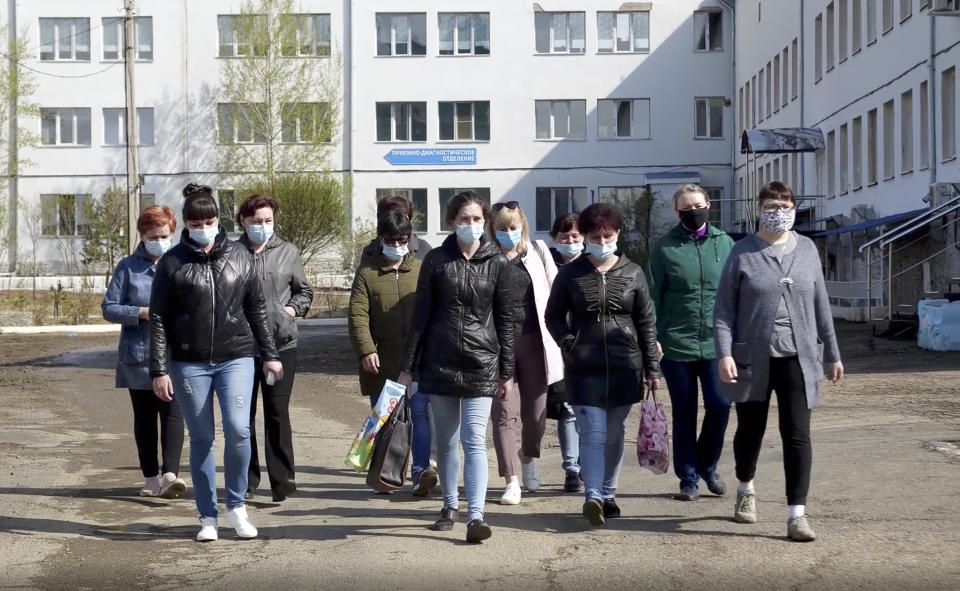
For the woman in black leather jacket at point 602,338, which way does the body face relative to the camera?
toward the camera

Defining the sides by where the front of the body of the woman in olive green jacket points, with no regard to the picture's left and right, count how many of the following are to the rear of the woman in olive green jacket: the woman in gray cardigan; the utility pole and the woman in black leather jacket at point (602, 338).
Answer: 1

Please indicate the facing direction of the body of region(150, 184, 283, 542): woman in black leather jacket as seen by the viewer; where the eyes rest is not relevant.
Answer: toward the camera

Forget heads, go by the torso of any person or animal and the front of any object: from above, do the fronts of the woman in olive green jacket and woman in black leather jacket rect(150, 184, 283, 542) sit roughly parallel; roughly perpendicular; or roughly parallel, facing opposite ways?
roughly parallel

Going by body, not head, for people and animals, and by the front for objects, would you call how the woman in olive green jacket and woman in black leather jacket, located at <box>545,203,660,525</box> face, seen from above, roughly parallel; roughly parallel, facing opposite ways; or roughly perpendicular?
roughly parallel

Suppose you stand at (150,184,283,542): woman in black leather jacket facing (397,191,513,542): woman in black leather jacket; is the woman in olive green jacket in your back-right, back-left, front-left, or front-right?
front-left

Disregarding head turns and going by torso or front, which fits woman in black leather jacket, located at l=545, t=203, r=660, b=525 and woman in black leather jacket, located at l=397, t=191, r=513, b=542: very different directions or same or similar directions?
same or similar directions

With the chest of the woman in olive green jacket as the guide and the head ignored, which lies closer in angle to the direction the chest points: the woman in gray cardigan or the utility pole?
the woman in gray cardigan

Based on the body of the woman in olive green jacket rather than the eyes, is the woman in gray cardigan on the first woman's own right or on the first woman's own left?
on the first woman's own left

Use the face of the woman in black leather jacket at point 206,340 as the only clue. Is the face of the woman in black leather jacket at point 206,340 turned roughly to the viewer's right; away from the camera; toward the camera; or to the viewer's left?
toward the camera

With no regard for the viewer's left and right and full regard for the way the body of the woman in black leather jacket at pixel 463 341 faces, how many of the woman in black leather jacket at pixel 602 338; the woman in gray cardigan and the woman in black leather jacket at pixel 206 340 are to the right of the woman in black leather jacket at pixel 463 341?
1

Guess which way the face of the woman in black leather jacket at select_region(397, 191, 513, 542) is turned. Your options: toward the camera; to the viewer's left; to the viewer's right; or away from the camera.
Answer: toward the camera

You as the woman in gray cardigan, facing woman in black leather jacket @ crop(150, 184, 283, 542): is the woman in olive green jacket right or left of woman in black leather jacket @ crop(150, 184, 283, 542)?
right

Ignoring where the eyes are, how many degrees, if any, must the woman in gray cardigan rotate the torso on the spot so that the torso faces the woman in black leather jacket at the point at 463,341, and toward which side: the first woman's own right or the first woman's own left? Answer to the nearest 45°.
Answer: approximately 90° to the first woman's own right

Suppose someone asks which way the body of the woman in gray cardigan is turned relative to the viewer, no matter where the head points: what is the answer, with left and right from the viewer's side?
facing the viewer

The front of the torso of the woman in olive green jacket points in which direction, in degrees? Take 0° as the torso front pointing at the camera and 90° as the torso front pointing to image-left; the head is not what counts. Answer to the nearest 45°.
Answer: approximately 0°
